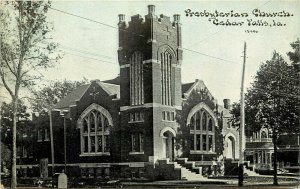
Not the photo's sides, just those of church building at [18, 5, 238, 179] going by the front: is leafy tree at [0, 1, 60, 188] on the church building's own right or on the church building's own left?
on the church building's own right

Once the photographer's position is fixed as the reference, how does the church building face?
facing the viewer and to the right of the viewer

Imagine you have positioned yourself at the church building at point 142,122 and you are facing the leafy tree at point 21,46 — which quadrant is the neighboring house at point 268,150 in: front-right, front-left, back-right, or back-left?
back-left
